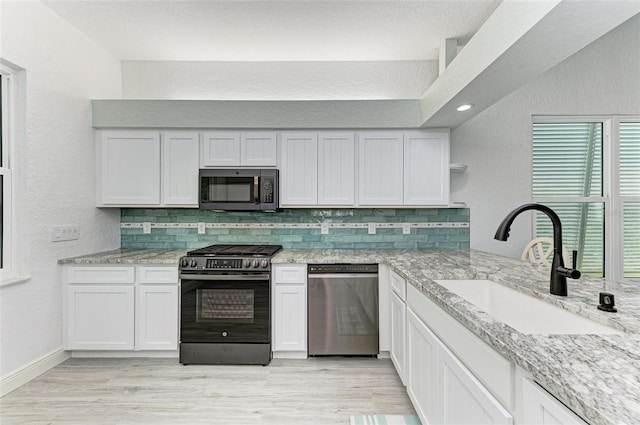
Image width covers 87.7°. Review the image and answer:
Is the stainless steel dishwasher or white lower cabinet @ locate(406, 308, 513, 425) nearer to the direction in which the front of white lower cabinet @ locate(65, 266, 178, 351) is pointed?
the white lower cabinet

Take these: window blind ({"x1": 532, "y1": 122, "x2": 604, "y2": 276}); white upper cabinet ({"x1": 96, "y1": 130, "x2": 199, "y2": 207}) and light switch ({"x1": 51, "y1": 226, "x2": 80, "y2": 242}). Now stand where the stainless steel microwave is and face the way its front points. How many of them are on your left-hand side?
1

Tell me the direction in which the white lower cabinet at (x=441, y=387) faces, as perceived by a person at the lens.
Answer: facing to the left of the viewer

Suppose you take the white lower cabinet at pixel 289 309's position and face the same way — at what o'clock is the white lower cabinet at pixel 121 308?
the white lower cabinet at pixel 121 308 is roughly at 3 o'clock from the white lower cabinet at pixel 289 309.

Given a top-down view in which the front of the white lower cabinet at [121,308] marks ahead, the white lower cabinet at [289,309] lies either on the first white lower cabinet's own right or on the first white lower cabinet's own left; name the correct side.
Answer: on the first white lower cabinet's own left
